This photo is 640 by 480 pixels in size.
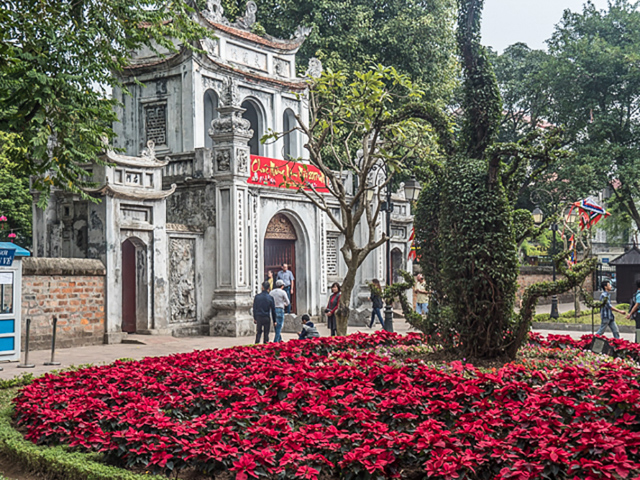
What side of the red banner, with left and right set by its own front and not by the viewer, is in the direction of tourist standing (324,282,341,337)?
front

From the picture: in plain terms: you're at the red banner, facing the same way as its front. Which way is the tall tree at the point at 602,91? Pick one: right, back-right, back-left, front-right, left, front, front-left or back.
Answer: left

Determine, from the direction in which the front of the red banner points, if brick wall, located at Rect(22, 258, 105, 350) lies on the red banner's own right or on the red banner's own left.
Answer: on the red banner's own right

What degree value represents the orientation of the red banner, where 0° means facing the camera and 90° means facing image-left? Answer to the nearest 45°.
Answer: approximately 315°

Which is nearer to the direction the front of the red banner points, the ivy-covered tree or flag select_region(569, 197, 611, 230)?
the ivy-covered tree

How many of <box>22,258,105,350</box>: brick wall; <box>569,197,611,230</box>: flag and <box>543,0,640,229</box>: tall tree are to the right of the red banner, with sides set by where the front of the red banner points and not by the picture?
1

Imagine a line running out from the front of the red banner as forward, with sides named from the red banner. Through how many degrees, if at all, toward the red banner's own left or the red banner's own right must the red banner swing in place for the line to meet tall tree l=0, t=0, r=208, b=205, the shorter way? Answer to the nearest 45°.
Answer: approximately 45° to the red banner's own right

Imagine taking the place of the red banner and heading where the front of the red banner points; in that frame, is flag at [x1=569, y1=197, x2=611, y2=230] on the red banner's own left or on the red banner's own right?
on the red banner's own left

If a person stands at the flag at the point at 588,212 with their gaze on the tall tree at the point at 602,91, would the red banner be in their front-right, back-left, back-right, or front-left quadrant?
back-left

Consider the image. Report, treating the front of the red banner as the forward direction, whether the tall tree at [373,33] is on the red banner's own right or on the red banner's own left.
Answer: on the red banner's own left
